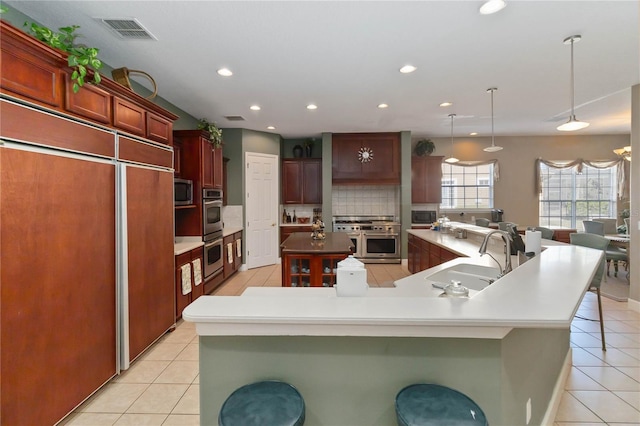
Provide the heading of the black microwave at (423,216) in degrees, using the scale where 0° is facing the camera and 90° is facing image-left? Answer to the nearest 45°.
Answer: approximately 0°

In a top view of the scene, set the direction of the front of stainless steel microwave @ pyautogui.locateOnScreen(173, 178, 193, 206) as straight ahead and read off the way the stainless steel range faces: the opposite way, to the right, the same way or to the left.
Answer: to the right

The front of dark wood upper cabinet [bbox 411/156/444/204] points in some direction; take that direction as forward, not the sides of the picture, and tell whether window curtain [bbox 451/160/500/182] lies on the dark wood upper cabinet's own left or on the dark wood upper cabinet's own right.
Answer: on the dark wood upper cabinet's own left

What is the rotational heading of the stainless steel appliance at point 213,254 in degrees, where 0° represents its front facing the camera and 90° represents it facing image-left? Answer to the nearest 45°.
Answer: approximately 315°

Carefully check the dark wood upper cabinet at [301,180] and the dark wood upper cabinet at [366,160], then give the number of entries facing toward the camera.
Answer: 2

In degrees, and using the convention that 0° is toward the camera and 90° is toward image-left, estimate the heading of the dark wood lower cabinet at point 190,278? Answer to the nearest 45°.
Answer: approximately 315°

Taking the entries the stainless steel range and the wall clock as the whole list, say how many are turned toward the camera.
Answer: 2

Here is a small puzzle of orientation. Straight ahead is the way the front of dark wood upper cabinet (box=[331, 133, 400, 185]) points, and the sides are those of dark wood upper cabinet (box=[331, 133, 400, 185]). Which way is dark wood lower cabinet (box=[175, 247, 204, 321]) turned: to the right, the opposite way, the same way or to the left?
to the left
